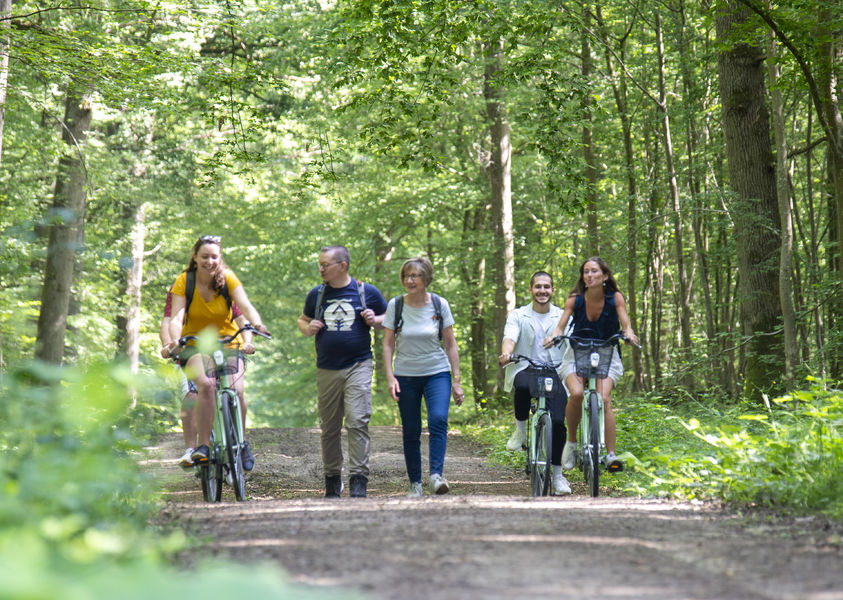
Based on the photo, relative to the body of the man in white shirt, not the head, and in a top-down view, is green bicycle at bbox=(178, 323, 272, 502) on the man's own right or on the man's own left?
on the man's own right

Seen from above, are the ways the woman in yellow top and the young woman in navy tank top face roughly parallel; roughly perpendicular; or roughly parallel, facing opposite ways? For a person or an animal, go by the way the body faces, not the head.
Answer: roughly parallel

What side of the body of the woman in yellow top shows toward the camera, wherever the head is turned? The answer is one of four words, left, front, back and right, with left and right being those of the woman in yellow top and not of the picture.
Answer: front

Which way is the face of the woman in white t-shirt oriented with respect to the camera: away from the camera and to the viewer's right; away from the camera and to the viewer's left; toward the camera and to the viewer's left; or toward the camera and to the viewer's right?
toward the camera and to the viewer's left

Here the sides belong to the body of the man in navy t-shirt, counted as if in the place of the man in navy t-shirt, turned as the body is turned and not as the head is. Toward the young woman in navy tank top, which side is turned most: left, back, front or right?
left

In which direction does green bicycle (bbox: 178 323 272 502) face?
toward the camera

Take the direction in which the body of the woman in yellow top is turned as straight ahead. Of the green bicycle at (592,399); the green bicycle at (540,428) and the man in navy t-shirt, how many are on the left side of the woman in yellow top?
3

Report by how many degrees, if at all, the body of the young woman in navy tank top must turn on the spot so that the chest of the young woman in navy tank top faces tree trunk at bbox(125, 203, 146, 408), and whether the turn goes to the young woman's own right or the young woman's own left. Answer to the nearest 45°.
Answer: approximately 135° to the young woman's own right

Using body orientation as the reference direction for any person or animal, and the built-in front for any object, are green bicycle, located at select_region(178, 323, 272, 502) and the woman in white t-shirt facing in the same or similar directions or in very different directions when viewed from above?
same or similar directions

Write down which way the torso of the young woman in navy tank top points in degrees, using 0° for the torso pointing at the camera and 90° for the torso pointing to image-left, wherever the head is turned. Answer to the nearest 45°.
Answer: approximately 0°

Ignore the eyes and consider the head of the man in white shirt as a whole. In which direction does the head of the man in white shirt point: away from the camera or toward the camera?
toward the camera

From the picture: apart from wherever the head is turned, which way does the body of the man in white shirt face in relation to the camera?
toward the camera

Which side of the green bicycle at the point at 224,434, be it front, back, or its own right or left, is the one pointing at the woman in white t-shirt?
left

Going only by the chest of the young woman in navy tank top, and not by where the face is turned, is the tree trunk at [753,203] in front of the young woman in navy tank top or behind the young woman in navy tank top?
behind

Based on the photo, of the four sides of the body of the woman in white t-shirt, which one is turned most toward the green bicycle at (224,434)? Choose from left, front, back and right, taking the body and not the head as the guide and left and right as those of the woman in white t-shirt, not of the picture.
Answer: right

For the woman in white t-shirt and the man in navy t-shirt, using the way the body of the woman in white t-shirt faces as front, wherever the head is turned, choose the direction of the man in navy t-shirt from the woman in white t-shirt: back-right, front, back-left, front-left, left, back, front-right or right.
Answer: right

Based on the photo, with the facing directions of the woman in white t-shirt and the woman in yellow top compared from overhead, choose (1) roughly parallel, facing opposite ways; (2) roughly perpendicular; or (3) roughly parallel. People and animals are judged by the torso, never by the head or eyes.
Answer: roughly parallel
